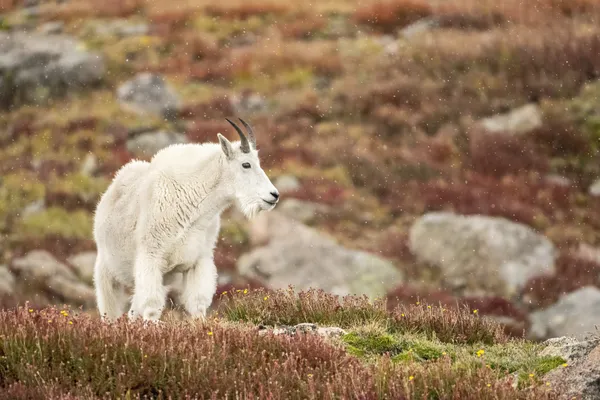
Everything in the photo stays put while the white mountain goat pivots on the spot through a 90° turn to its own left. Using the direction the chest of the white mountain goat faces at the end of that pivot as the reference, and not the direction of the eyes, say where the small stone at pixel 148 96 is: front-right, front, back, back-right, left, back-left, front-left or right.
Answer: front-left

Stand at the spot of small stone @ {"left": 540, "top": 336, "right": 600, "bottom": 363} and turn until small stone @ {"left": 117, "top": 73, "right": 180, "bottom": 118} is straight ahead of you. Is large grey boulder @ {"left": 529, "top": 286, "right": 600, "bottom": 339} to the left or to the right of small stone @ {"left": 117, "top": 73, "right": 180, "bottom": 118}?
right

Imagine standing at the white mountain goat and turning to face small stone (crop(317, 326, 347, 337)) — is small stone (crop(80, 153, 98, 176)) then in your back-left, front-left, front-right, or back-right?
back-left

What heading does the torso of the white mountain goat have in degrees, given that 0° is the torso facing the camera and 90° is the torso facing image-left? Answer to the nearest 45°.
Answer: approximately 315°

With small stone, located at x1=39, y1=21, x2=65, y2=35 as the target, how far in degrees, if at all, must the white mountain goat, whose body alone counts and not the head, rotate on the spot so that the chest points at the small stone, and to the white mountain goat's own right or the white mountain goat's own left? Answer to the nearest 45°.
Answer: approximately 135° to the white mountain goat's own left

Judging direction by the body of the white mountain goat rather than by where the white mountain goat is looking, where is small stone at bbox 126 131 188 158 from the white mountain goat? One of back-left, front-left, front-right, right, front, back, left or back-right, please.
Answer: back-left

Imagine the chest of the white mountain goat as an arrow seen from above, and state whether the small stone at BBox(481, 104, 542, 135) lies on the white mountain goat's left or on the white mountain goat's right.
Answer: on the white mountain goat's left

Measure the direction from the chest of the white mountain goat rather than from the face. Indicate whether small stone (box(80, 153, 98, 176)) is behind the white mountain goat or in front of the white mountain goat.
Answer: behind
